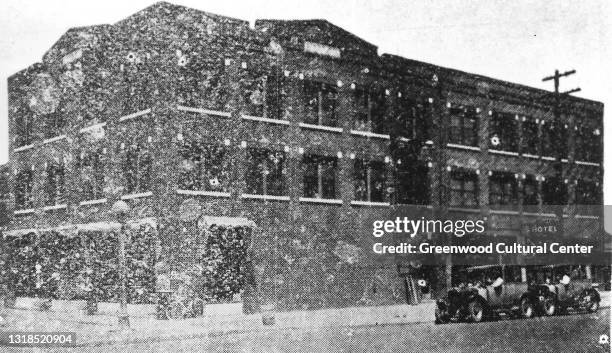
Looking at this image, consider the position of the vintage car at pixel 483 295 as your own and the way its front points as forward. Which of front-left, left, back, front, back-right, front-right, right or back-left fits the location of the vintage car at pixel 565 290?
back

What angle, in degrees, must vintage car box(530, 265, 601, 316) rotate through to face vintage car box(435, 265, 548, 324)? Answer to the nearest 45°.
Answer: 0° — it already faces it

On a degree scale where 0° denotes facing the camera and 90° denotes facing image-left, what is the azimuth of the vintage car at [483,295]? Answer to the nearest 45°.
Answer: approximately 45°

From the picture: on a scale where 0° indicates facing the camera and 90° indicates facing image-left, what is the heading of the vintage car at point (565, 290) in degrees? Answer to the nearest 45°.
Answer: approximately 45°

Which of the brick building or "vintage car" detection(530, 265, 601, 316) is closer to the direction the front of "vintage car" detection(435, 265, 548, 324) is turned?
the brick building
